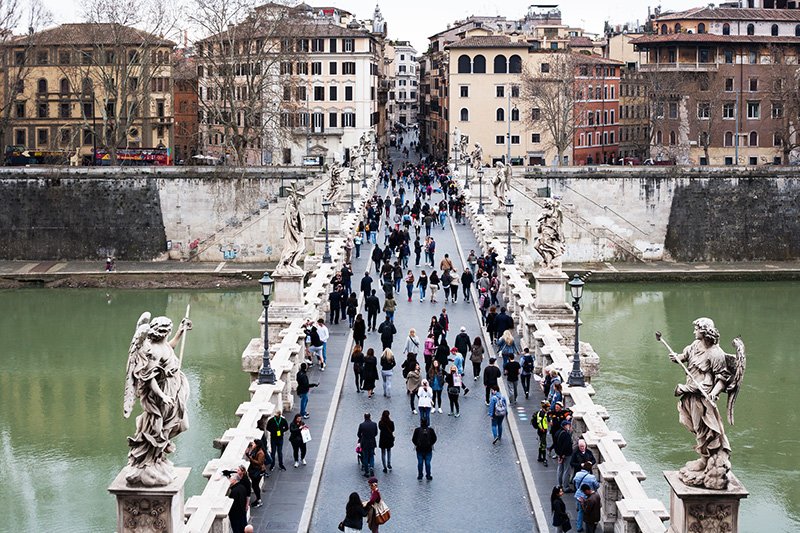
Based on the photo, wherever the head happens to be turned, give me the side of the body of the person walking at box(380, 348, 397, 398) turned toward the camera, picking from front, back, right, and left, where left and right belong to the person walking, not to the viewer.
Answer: back

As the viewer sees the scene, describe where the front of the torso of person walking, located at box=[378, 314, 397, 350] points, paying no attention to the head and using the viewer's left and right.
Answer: facing away from the viewer

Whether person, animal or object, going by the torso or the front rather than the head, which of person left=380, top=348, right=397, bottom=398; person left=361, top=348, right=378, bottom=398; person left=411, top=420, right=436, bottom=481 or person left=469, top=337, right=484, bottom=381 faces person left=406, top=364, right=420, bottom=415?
person left=411, top=420, right=436, bottom=481

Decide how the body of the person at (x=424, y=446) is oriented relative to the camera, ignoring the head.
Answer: away from the camera

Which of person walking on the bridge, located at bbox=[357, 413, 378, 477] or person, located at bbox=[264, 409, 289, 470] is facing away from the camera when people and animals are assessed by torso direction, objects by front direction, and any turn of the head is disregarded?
person walking on the bridge, located at bbox=[357, 413, 378, 477]

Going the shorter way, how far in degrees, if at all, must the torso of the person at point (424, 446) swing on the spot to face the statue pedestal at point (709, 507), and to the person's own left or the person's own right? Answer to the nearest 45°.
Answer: approximately 135° to the person's own right

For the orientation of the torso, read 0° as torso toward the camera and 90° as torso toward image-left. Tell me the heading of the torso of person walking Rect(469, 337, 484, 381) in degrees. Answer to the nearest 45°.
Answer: approximately 180°

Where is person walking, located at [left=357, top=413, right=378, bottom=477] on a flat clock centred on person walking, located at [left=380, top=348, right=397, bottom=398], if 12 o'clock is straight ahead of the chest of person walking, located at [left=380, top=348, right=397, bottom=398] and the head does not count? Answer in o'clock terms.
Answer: person walking, located at [left=357, top=413, right=378, bottom=477] is roughly at 6 o'clock from person walking, located at [left=380, top=348, right=397, bottom=398].
